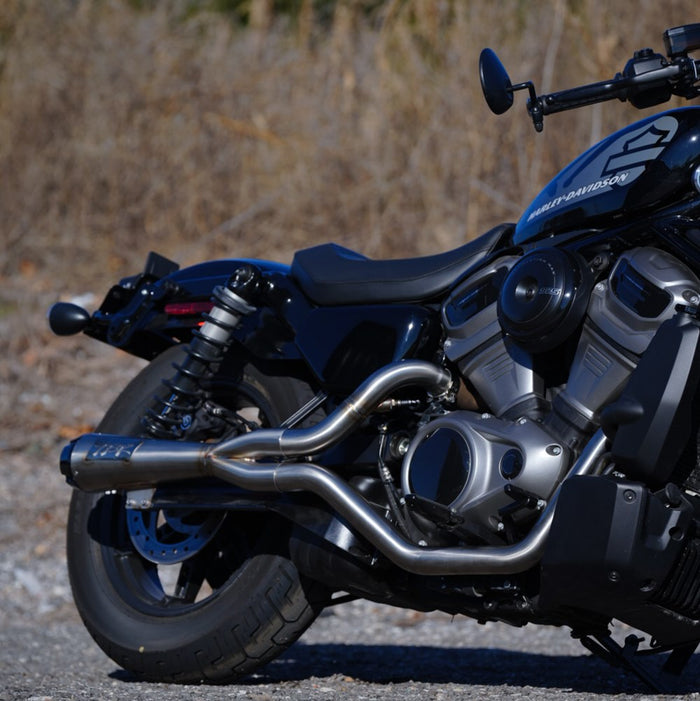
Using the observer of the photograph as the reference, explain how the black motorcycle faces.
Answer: facing the viewer and to the right of the viewer
